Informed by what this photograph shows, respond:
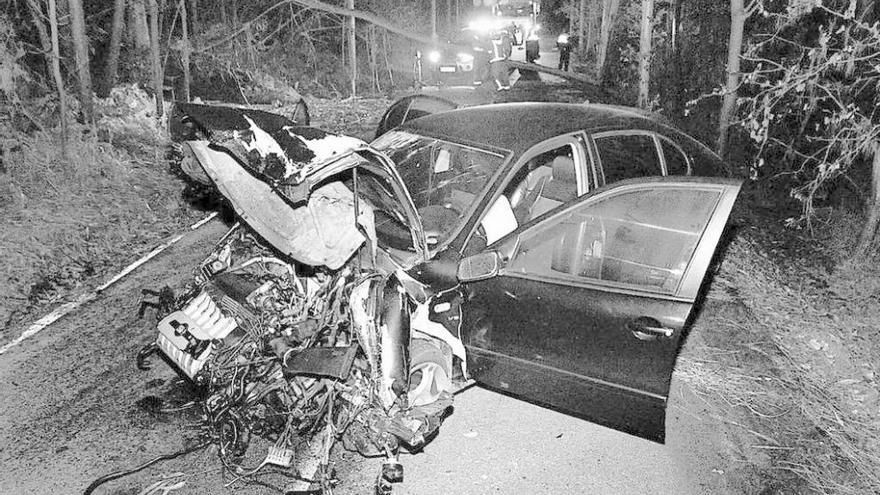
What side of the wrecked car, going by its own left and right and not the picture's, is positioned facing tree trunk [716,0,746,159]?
back

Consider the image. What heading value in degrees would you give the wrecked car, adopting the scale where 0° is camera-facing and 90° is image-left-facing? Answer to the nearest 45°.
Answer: approximately 45°

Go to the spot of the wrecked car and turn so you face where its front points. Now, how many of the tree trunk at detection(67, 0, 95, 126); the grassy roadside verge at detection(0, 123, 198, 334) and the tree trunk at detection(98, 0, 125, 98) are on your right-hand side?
3

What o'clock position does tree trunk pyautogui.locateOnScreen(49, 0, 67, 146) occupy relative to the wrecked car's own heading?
The tree trunk is roughly at 3 o'clock from the wrecked car.

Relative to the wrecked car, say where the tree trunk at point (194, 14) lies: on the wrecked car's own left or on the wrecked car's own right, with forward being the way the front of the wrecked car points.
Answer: on the wrecked car's own right

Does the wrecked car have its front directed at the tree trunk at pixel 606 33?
no

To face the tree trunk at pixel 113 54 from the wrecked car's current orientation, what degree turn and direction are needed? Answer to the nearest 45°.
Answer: approximately 90° to its right

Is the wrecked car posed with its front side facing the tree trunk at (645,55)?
no

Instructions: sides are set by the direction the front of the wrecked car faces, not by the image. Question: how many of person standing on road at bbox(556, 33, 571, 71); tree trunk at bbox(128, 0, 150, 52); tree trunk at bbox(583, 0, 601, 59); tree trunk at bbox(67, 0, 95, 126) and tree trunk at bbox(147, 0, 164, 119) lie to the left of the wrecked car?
0

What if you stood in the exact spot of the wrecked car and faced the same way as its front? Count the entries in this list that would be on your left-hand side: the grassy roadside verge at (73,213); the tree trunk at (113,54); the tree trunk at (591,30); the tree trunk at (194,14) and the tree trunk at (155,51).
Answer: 0

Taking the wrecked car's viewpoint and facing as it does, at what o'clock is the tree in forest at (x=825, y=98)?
The tree in forest is roughly at 6 o'clock from the wrecked car.

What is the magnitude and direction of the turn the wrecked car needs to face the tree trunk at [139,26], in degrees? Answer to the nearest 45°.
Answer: approximately 90° to its right

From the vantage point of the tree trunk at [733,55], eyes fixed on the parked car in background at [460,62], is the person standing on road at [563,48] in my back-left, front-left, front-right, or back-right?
front-right

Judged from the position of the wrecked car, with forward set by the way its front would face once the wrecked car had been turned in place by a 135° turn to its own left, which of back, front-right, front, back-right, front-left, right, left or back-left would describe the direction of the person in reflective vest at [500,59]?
left

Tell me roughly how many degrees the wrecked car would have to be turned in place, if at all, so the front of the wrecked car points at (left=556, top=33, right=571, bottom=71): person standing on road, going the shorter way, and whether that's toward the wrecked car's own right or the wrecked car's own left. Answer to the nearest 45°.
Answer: approximately 135° to the wrecked car's own right

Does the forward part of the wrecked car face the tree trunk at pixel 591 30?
no

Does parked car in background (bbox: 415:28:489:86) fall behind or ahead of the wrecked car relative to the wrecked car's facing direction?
behind
